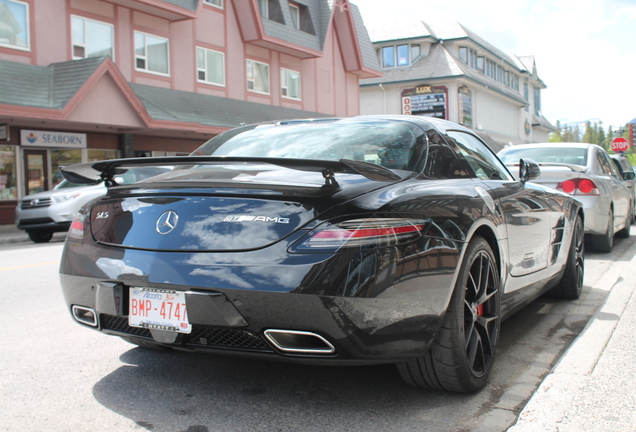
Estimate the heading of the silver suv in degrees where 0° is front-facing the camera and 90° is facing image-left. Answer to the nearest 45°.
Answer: approximately 45°

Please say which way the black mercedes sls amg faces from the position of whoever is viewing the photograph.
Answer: facing away from the viewer and to the right of the viewer

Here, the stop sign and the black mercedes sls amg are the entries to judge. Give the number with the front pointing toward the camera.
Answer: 1

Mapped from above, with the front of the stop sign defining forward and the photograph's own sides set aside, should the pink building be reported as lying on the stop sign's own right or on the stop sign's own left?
on the stop sign's own right

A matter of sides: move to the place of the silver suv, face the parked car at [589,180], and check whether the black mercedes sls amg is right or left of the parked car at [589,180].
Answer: right

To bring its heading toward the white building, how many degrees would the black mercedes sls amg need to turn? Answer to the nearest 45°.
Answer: approximately 45° to its left

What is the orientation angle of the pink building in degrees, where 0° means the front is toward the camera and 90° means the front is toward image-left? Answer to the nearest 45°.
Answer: approximately 315°

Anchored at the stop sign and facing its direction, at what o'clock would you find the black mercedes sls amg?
The black mercedes sls amg is roughly at 12 o'clock from the stop sign.

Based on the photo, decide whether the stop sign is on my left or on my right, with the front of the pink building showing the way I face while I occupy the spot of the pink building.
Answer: on my left

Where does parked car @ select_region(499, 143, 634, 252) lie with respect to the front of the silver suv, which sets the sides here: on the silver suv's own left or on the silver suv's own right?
on the silver suv's own left

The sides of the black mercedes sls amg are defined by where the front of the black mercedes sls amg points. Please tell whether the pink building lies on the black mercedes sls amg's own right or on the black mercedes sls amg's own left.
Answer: on the black mercedes sls amg's own left

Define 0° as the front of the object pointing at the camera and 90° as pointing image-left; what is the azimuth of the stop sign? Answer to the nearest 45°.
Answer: approximately 0°
